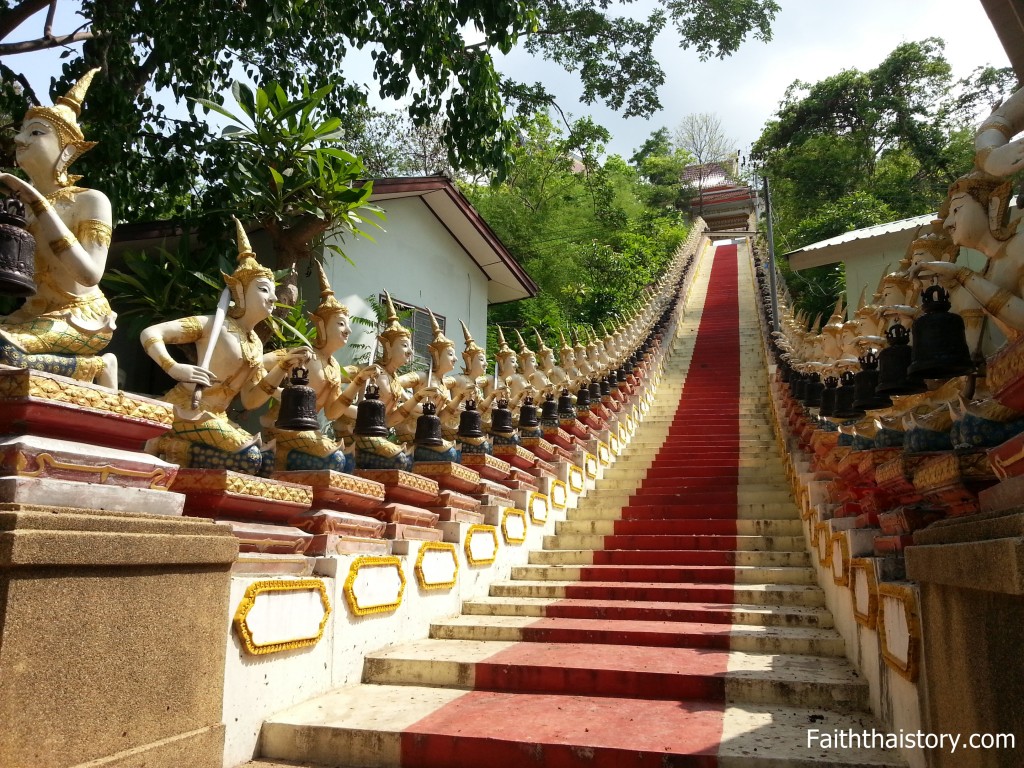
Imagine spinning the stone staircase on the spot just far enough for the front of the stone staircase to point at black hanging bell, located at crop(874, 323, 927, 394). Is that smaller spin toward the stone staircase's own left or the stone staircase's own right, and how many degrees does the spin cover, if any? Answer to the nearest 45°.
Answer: approximately 45° to the stone staircase's own left

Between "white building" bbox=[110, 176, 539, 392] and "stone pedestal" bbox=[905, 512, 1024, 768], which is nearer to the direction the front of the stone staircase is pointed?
the stone pedestal

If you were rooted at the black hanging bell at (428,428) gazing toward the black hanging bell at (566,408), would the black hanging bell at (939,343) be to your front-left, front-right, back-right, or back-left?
back-right

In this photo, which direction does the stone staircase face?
toward the camera

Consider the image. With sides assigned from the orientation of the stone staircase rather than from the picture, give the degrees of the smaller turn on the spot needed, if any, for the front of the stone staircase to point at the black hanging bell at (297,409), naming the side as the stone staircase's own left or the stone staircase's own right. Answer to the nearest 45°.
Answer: approximately 45° to the stone staircase's own right

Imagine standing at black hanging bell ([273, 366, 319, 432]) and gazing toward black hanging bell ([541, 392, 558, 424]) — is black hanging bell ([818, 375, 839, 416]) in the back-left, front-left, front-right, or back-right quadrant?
front-right
